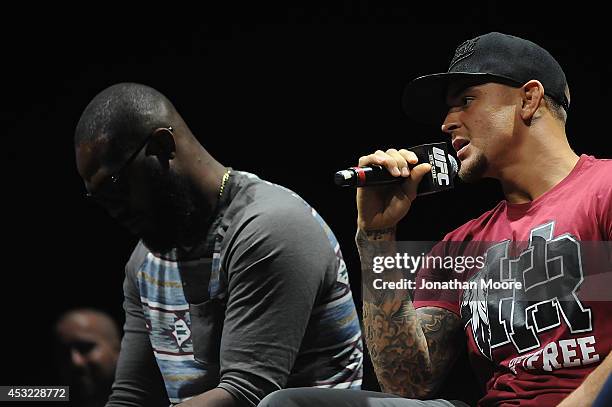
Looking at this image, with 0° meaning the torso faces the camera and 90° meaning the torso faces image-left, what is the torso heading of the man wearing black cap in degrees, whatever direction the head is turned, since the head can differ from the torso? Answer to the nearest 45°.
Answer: approximately 45°
